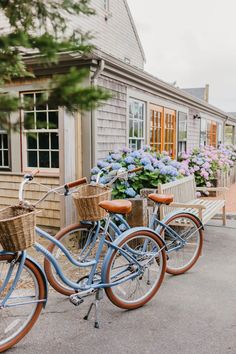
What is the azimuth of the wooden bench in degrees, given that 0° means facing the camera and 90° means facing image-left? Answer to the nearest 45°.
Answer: approximately 315°

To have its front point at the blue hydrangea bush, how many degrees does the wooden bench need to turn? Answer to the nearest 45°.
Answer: approximately 135° to its right

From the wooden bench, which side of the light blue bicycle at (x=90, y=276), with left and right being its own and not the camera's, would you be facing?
back

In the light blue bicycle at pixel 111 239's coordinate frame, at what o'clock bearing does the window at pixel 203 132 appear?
The window is roughly at 5 o'clock from the light blue bicycle.

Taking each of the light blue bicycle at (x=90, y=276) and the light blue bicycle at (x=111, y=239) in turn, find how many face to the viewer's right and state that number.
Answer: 0

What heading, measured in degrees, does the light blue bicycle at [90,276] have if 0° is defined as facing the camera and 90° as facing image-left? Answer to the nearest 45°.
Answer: approximately 45°

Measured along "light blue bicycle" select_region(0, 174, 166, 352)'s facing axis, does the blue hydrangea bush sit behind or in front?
behind

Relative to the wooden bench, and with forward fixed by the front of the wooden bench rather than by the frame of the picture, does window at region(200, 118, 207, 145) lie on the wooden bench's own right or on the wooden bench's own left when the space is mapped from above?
on the wooden bench's own left

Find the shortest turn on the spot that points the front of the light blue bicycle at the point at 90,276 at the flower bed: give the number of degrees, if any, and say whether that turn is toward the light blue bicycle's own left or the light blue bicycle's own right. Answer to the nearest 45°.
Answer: approximately 180°

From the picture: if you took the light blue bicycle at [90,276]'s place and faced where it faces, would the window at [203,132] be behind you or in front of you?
behind

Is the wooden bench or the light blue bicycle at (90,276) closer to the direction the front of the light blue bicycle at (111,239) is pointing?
the light blue bicycle

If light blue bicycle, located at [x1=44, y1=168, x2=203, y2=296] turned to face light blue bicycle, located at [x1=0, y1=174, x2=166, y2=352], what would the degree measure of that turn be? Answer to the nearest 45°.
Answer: approximately 45° to its left

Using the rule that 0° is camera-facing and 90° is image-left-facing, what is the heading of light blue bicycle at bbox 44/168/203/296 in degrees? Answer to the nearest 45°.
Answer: approximately 45°

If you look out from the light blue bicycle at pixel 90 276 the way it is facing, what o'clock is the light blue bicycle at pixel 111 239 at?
the light blue bicycle at pixel 111 239 is roughly at 5 o'clock from the light blue bicycle at pixel 90 276.
